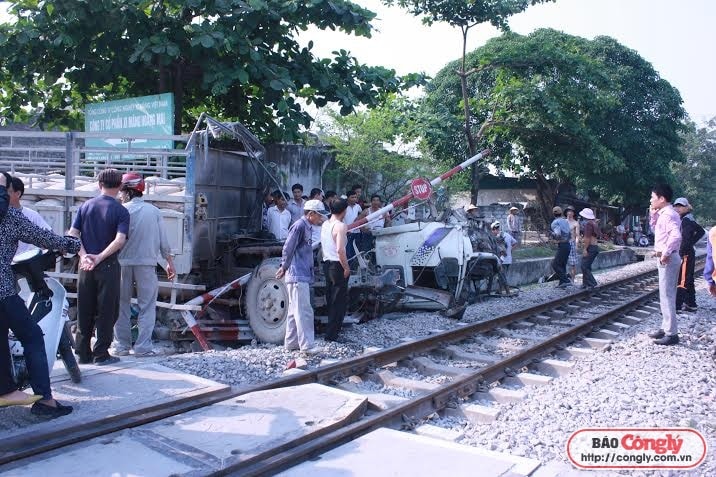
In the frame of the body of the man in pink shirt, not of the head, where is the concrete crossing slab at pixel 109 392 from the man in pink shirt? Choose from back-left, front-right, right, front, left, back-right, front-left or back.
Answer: front-left

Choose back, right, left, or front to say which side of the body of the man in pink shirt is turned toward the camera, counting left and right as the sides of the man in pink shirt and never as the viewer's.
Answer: left

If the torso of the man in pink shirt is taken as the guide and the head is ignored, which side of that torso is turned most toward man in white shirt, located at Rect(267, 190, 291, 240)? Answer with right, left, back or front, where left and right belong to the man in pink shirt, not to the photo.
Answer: front

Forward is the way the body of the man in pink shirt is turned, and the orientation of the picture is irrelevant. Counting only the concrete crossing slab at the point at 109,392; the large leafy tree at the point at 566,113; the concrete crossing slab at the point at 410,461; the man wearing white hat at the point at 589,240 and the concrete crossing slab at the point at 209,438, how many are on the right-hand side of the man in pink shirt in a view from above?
2

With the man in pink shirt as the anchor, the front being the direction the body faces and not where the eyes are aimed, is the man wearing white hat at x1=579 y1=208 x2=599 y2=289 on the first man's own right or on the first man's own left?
on the first man's own right

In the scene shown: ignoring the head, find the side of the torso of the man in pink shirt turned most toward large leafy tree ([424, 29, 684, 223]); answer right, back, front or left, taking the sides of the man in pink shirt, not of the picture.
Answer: right

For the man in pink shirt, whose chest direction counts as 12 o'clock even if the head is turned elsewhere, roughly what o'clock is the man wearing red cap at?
The man wearing red cap is roughly at 11 o'clock from the man in pink shirt.

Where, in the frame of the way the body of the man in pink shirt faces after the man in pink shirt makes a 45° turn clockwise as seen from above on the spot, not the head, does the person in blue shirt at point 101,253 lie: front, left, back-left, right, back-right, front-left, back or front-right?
left

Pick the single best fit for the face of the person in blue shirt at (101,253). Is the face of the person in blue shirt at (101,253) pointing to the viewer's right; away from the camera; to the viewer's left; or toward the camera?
away from the camera

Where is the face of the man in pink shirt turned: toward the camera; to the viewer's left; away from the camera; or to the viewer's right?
to the viewer's left

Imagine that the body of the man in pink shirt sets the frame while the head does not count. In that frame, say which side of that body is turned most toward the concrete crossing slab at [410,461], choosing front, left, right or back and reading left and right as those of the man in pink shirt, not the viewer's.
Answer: left
